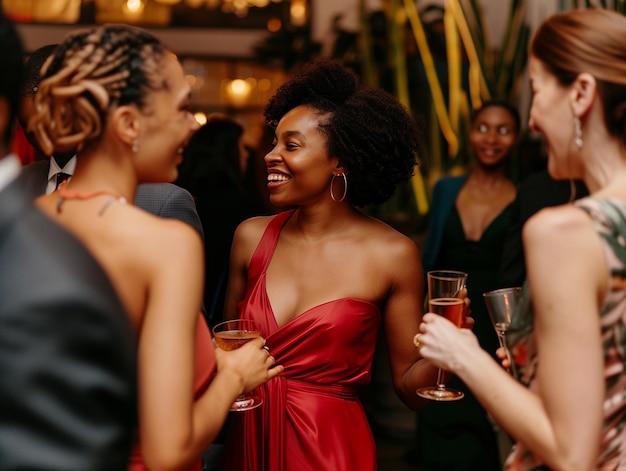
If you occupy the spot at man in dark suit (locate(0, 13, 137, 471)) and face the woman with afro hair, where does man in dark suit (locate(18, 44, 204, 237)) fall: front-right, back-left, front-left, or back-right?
front-left

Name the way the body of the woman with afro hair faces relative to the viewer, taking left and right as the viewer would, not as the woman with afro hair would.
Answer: facing the viewer and to the left of the viewer

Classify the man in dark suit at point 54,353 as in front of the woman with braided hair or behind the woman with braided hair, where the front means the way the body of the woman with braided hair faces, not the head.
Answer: behind

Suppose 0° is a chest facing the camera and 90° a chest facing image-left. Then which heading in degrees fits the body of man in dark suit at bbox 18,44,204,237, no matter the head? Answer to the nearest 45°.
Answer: approximately 45°

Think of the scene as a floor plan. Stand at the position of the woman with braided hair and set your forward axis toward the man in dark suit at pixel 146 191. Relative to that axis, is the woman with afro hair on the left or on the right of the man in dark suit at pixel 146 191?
right

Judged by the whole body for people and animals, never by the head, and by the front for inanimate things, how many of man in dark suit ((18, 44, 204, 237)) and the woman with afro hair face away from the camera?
0

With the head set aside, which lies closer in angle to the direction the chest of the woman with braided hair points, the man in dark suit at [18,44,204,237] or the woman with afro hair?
the woman with afro hair

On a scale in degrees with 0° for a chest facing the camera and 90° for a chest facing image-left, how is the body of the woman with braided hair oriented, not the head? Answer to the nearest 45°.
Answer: approximately 225°

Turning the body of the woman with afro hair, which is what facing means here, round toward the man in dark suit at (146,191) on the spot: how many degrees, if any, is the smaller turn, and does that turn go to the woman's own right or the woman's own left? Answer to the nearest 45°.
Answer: approximately 45° to the woman's own right

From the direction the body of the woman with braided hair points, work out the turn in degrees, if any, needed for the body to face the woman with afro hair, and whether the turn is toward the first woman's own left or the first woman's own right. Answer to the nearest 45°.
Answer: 0° — they already face them

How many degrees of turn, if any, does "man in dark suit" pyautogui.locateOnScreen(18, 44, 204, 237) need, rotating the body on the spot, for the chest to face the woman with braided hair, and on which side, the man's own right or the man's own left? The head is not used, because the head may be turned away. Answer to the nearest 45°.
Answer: approximately 45° to the man's own left

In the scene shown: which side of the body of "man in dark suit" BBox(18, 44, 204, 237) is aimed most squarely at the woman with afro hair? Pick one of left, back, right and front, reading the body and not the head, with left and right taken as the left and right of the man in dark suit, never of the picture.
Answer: left
